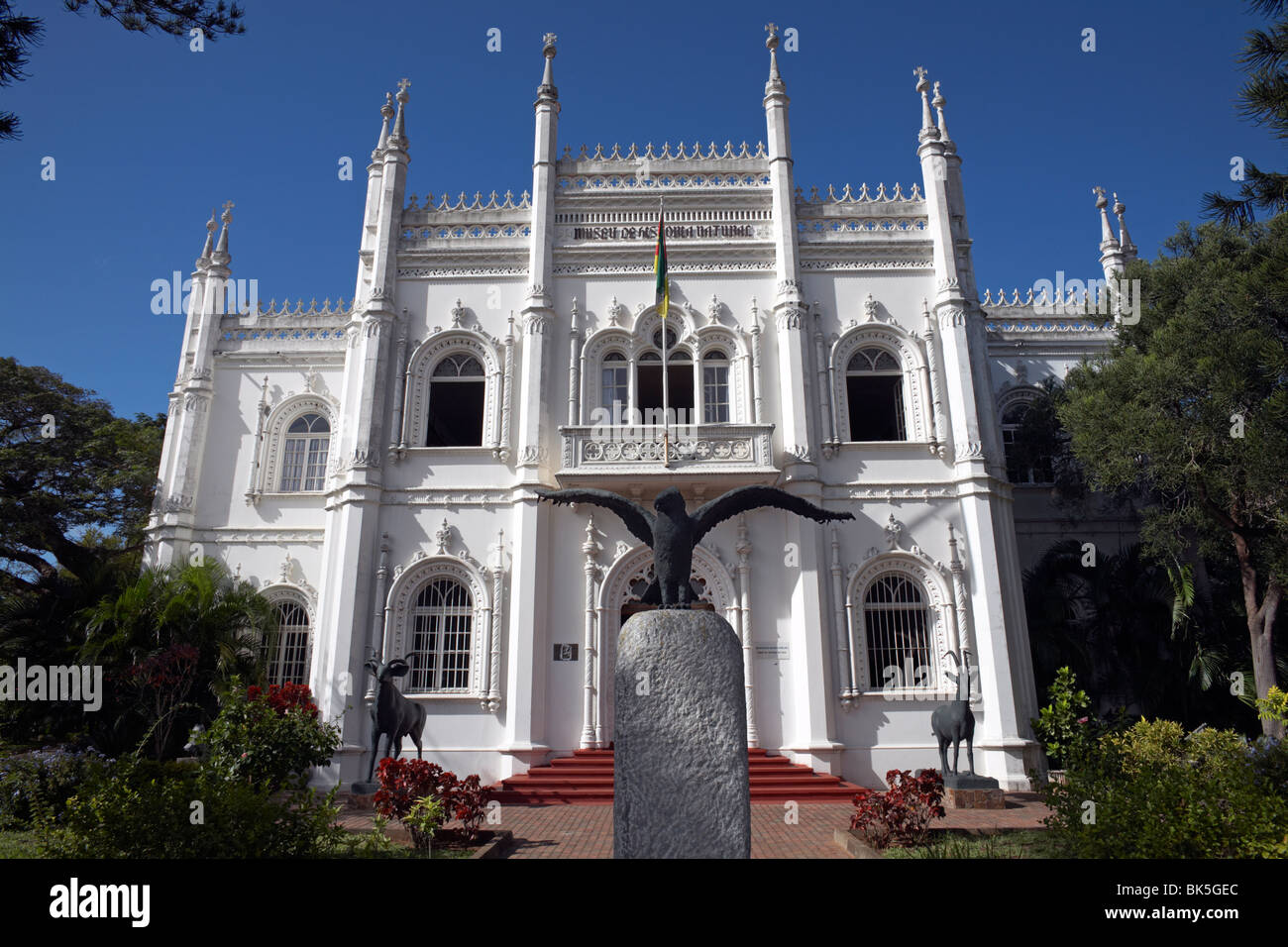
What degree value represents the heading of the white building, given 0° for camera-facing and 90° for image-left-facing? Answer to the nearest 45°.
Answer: approximately 0°

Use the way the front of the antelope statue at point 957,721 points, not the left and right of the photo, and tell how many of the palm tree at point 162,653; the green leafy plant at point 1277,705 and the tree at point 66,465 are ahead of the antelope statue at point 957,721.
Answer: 1

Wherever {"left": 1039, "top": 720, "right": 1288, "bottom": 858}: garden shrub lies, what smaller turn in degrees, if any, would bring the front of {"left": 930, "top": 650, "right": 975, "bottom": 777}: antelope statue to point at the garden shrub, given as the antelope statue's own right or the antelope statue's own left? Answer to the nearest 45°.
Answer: approximately 45° to the antelope statue's own right

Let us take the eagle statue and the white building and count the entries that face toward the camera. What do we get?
2

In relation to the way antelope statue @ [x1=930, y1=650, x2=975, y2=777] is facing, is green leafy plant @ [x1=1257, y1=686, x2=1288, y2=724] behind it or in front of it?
in front

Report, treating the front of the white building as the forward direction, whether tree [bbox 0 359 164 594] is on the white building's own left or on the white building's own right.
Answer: on the white building's own right

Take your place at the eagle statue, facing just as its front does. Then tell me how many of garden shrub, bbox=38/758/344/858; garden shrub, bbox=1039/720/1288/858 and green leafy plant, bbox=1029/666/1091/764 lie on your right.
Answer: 1

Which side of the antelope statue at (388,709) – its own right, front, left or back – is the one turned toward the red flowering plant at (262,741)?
front

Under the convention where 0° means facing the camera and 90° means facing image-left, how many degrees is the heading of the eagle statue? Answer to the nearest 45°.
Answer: approximately 0°
